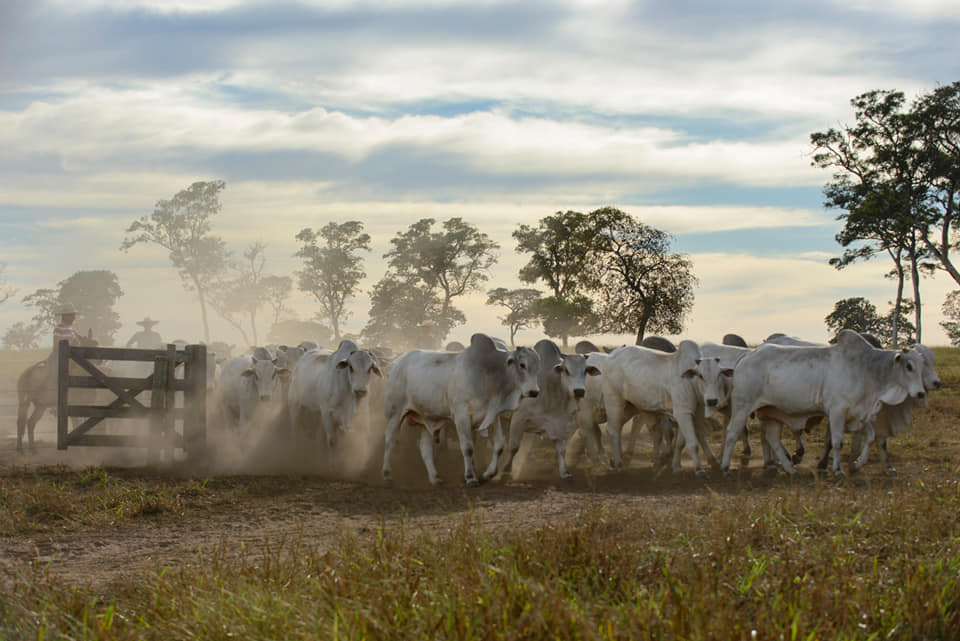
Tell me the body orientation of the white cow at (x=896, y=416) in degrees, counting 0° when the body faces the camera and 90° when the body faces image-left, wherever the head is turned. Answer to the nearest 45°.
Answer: approximately 270°

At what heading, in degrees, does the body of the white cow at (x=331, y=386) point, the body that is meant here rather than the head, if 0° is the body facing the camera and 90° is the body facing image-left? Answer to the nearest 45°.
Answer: approximately 315°

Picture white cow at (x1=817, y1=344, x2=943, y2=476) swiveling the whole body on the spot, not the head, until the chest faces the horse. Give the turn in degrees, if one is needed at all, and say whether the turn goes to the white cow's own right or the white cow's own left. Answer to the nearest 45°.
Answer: approximately 180°

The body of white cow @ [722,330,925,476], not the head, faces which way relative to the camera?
to the viewer's right

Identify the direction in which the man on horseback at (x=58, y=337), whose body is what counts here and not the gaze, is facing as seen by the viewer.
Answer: to the viewer's right

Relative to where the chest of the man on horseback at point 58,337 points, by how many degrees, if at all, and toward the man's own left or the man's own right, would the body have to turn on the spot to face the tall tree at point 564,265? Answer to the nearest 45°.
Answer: approximately 45° to the man's own left

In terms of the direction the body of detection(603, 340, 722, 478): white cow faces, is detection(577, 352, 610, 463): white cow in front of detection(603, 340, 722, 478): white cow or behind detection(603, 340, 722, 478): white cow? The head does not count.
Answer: behind

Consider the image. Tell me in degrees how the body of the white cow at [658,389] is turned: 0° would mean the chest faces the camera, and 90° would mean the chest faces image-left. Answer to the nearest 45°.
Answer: approximately 315°
